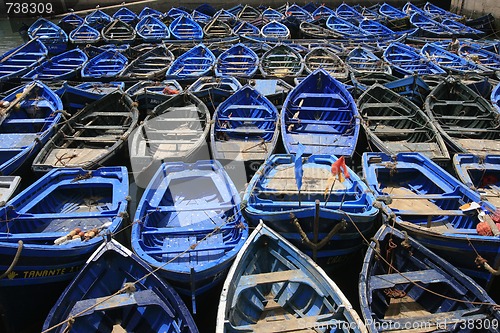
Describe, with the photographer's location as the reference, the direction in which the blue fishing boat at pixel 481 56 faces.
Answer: facing away from the viewer and to the left of the viewer

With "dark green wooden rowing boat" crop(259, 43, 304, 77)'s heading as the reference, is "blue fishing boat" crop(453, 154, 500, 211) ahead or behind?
behind

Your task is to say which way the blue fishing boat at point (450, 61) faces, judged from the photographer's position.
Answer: facing away from the viewer and to the left of the viewer

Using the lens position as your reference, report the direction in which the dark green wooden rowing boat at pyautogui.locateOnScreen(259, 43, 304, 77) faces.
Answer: facing away from the viewer

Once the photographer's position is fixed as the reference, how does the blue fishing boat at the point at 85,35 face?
facing away from the viewer

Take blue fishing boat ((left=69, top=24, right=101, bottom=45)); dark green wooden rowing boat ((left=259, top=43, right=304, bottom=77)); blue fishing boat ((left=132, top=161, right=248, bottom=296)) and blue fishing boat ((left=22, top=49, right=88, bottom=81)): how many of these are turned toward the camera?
1

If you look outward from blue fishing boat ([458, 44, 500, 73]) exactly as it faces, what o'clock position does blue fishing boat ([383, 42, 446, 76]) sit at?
blue fishing boat ([383, 42, 446, 76]) is roughly at 9 o'clock from blue fishing boat ([458, 44, 500, 73]).

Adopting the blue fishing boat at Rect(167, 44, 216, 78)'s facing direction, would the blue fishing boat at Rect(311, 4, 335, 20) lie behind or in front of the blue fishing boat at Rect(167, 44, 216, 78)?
in front

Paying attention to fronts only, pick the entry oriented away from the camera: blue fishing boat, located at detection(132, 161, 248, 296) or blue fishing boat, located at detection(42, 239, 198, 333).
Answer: blue fishing boat, located at detection(42, 239, 198, 333)

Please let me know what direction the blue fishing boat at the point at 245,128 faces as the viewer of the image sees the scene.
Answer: facing away from the viewer

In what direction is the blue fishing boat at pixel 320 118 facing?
away from the camera

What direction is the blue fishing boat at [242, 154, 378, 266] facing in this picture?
toward the camera

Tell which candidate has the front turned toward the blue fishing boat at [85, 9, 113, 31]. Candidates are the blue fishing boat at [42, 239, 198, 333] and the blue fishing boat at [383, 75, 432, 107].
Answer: the blue fishing boat at [42, 239, 198, 333]

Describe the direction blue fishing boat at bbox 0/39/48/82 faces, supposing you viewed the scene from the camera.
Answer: facing away from the viewer and to the right of the viewer

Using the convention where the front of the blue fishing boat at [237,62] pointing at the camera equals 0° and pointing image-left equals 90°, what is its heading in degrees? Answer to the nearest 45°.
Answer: approximately 180°

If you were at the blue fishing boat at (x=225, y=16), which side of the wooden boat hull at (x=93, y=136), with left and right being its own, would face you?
front
